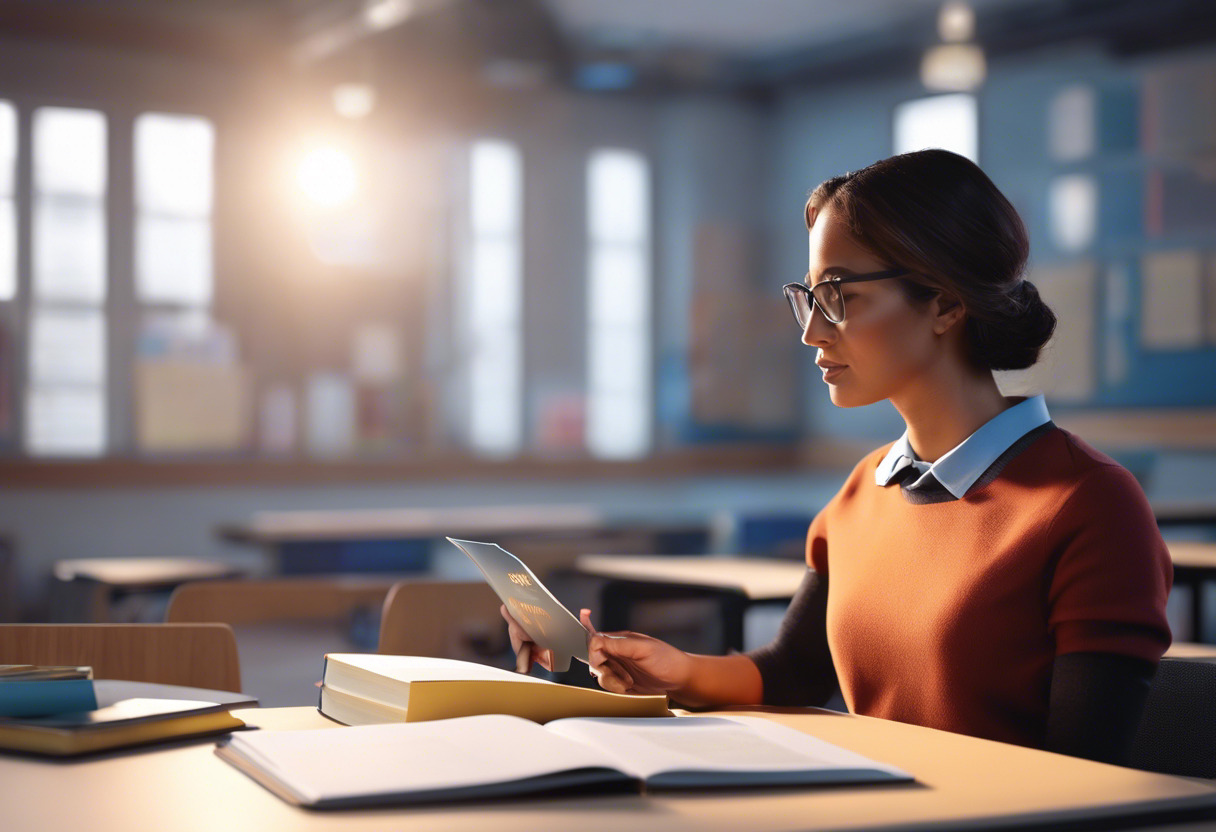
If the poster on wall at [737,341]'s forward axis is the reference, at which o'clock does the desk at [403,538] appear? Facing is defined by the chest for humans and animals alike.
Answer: The desk is roughly at 1 o'clock from the poster on wall.

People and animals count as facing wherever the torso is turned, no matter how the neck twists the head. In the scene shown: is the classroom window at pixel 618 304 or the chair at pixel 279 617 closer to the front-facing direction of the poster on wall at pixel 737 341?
the chair

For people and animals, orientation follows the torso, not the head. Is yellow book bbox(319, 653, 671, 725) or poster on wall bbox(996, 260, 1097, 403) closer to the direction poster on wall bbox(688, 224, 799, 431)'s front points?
the yellow book

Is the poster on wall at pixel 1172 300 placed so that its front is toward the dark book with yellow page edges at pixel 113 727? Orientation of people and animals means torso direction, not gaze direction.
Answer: yes

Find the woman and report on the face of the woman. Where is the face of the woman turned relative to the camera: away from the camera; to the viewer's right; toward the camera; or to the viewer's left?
to the viewer's left

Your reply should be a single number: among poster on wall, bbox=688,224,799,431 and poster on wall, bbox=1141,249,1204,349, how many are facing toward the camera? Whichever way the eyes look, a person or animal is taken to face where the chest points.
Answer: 2

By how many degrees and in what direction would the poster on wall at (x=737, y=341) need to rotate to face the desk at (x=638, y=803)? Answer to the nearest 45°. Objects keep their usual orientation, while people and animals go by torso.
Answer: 0° — it already faces it

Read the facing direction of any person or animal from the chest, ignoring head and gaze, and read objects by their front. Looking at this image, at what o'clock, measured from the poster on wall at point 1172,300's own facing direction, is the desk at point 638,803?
The desk is roughly at 12 o'clock from the poster on wall.

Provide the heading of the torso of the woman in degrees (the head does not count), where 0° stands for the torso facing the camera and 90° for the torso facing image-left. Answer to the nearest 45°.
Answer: approximately 45°

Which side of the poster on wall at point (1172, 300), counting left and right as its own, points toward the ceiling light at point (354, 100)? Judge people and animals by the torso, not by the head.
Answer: right

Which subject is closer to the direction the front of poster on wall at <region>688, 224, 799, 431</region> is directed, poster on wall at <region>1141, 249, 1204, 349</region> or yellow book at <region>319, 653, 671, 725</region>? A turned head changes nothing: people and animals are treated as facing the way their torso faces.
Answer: the yellow book

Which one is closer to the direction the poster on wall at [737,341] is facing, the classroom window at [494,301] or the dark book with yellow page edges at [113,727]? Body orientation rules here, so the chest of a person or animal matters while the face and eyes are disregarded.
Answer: the dark book with yellow page edges
